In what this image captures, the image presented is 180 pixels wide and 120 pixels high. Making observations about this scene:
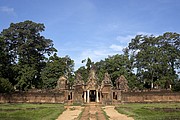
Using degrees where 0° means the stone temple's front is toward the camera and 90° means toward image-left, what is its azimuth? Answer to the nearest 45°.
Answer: approximately 0°

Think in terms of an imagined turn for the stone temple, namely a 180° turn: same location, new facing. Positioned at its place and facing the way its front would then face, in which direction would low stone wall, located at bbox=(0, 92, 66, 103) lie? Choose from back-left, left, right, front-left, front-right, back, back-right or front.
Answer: left

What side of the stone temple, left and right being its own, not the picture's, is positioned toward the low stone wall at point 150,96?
left
